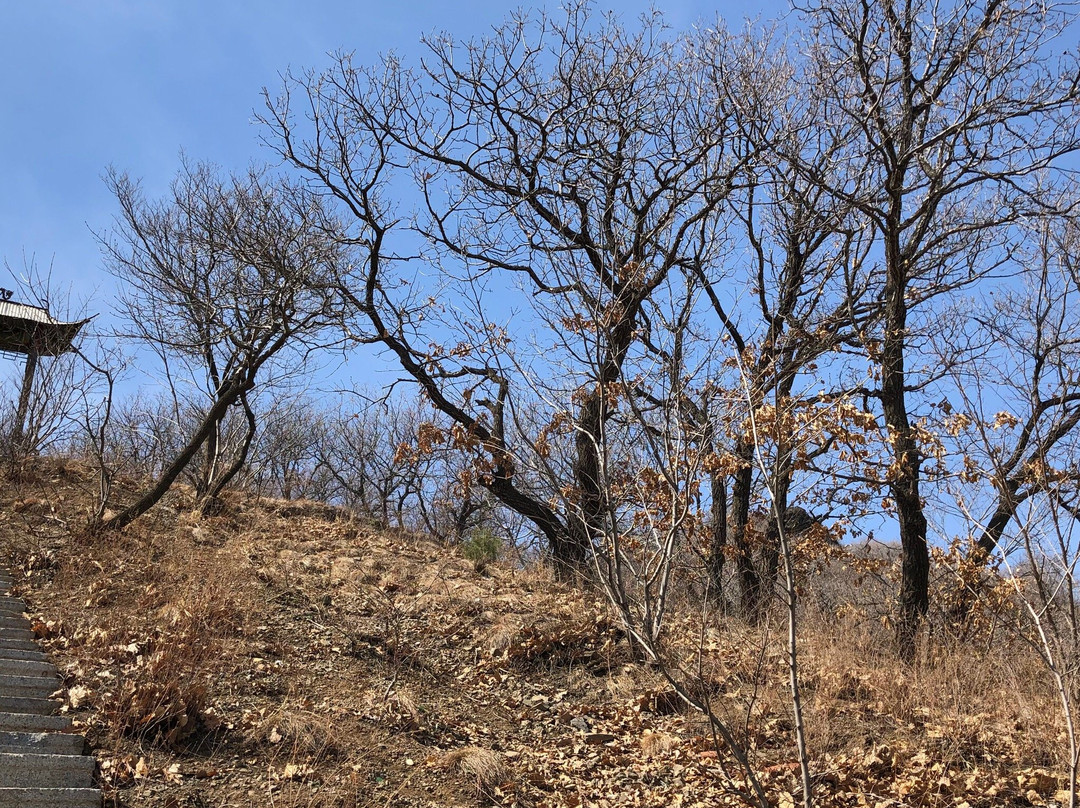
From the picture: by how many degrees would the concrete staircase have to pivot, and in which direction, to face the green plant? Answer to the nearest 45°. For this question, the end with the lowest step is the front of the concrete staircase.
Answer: approximately 135° to its left

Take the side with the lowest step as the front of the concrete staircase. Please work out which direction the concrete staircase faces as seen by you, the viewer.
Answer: facing the viewer
